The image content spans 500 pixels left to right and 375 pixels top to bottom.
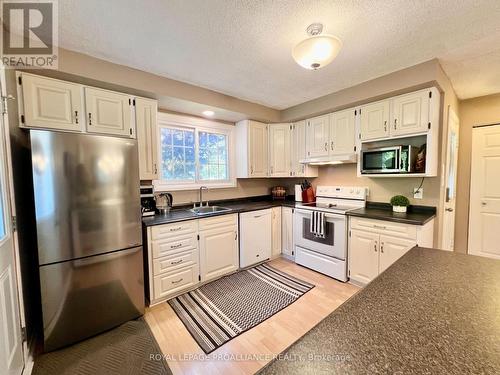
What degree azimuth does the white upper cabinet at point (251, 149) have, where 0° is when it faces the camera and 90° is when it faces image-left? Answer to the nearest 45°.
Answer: approximately 315°

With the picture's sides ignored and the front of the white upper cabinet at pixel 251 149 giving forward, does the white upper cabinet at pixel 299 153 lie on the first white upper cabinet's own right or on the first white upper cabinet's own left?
on the first white upper cabinet's own left

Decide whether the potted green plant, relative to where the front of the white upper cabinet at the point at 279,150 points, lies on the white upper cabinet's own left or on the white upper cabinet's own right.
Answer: on the white upper cabinet's own left

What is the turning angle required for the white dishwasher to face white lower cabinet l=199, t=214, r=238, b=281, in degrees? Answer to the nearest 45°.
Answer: approximately 90° to its right

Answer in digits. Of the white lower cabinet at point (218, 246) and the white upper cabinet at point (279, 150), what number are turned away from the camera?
0

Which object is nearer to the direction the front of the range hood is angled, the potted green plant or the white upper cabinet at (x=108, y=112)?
the white upper cabinet

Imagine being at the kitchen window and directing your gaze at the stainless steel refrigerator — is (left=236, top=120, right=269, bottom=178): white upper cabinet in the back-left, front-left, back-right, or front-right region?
back-left
